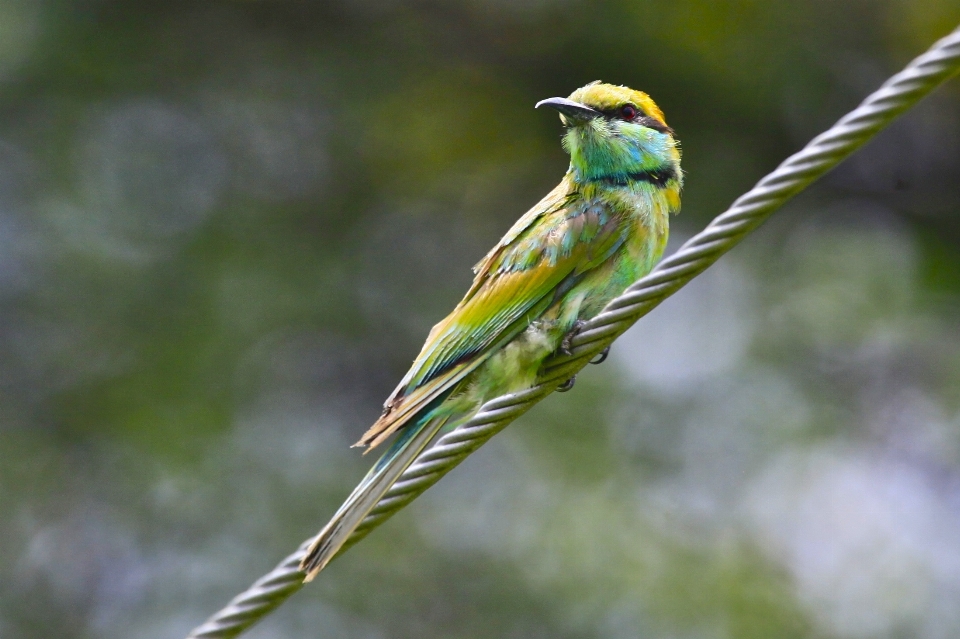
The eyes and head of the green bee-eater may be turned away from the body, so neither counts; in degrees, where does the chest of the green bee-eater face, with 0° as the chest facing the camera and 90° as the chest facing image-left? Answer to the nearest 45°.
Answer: approximately 270°
